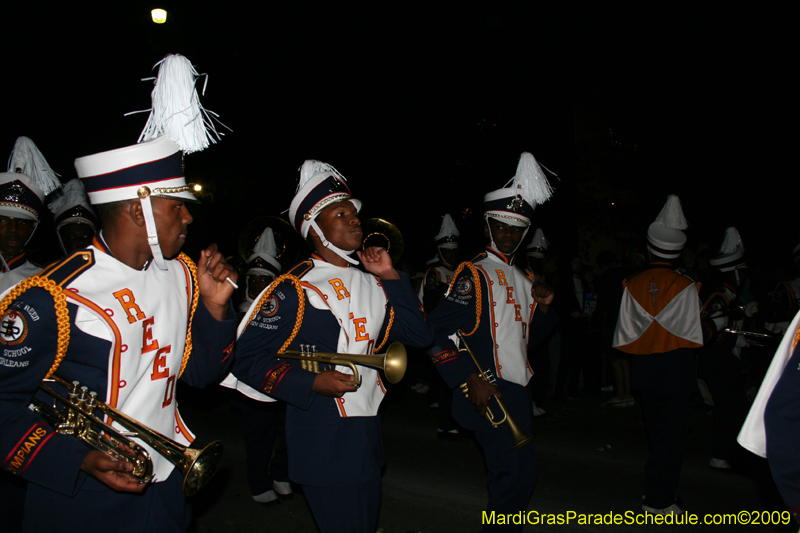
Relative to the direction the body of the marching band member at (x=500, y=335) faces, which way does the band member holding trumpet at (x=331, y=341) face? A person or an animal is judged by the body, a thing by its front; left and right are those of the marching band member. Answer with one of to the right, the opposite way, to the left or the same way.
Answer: the same way

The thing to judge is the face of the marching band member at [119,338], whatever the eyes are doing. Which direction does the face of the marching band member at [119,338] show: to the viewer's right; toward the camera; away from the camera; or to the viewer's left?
to the viewer's right

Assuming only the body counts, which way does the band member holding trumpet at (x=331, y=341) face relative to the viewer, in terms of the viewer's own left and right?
facing the viewer and to the right of the viewer

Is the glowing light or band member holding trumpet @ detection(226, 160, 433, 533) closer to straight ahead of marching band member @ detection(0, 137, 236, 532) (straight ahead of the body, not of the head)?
the band member holding trumpet

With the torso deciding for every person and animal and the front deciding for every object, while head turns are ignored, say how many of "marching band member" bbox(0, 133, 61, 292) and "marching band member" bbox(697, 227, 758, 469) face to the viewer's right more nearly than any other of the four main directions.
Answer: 1

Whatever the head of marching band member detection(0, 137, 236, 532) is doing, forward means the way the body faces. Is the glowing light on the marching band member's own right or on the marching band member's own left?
on the marching band member's own left

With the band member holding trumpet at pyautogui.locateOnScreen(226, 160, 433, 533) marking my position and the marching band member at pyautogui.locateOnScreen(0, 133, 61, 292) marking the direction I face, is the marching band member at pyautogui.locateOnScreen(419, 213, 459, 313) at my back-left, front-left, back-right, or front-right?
front-right

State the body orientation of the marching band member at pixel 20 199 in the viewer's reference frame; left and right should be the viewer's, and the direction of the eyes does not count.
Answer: facing the viewer

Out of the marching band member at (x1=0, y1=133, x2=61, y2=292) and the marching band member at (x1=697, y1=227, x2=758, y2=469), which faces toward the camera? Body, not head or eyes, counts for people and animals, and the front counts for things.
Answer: the marching band member at (x1=0, y1=133, x2=61, y2=292)

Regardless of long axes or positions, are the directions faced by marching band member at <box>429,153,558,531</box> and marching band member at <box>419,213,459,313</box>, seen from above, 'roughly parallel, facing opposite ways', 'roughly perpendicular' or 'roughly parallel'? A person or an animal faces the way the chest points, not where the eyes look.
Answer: roughly parallel

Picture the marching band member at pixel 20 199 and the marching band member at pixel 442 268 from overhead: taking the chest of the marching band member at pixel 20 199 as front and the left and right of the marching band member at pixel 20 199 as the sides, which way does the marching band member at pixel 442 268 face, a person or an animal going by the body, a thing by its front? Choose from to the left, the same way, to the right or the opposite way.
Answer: the same way

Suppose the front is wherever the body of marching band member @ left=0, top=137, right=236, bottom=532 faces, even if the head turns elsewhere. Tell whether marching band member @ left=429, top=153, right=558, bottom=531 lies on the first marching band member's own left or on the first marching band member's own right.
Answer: on the first marching band member's own left

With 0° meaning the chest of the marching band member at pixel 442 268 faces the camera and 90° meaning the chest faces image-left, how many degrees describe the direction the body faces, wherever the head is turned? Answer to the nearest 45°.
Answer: approximately 315°

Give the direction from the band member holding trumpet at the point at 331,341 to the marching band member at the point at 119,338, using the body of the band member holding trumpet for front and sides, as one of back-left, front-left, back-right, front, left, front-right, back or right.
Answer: right

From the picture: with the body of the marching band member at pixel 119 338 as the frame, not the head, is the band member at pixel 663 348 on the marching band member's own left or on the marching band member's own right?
on the marching band member's own left

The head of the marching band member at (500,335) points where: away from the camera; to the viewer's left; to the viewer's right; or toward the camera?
toward the camera

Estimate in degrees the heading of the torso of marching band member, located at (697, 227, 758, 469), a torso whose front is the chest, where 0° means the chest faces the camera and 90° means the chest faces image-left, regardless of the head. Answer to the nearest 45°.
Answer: approximately 270°

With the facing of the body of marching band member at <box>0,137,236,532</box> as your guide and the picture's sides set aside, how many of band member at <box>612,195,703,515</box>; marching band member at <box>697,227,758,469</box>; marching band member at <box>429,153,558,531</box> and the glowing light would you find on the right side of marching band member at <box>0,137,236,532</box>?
0

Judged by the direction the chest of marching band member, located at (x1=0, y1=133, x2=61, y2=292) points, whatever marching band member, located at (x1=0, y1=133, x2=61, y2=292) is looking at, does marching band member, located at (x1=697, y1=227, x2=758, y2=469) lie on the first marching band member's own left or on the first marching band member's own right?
on the first marching band member's own left
